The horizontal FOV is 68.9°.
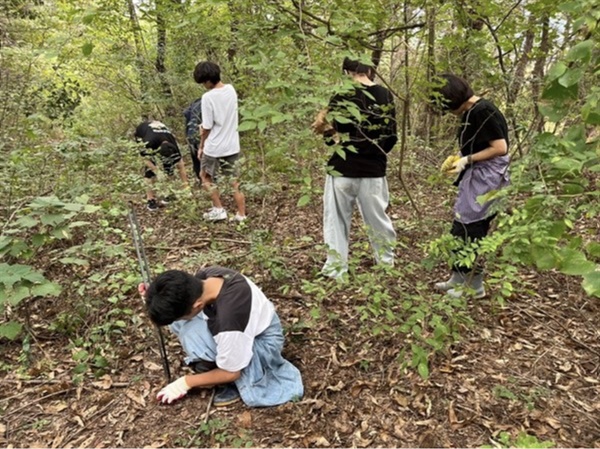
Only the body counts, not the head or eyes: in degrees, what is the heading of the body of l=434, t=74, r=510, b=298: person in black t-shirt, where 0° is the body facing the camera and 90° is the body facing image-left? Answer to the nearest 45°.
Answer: approximately 90°

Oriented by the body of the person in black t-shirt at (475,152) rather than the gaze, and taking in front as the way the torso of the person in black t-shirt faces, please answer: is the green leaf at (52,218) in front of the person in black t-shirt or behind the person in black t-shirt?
in front

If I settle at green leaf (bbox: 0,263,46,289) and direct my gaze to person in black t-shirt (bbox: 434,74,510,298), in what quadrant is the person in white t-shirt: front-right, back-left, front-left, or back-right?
front-left

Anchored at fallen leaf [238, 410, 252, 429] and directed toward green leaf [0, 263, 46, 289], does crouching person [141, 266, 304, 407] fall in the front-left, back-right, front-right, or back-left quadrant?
front-right

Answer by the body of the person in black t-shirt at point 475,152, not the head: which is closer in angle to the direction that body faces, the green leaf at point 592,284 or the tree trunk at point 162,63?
the tree trunk

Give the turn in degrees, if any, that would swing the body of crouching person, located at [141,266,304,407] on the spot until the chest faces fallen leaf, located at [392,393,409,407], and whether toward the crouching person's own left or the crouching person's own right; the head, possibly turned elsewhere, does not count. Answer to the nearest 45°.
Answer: approximately 180°

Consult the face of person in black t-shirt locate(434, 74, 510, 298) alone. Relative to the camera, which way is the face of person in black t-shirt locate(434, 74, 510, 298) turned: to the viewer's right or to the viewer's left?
to the viewer's left

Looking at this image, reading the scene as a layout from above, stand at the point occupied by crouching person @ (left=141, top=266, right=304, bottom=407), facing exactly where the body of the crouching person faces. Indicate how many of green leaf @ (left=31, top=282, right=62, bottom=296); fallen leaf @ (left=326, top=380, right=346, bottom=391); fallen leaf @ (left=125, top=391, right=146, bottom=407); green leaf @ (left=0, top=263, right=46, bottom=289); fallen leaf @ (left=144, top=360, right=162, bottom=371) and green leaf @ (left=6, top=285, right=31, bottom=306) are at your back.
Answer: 1

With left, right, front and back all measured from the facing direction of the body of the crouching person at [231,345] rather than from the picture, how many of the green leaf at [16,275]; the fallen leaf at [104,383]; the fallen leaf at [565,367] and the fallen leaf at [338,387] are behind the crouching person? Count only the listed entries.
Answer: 2

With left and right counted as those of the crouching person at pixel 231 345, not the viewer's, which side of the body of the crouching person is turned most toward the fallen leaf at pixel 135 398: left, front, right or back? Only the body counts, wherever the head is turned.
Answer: front

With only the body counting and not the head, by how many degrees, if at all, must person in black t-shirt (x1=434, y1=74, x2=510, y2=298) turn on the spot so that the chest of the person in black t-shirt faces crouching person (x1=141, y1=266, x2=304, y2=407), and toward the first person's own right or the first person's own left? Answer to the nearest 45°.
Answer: approximately 45° to the first person's own left

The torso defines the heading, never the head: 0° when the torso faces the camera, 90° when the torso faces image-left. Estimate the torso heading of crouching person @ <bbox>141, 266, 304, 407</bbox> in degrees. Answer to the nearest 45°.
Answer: approximately 90°

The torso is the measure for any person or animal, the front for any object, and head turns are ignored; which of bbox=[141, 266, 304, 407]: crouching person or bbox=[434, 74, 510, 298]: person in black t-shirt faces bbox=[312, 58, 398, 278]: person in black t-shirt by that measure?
bbox=[434, 74, 510, 298]: person in black t-shirt

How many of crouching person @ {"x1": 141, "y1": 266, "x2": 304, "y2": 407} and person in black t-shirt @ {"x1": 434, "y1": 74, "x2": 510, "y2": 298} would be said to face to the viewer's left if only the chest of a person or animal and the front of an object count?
2

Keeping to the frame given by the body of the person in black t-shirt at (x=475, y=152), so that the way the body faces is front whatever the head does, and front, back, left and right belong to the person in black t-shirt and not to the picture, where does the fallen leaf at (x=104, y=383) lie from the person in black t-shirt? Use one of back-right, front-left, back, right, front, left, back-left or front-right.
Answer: front-left

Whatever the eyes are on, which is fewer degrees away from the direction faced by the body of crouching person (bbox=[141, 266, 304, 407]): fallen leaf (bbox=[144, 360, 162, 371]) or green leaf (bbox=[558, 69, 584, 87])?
the fallen leaf

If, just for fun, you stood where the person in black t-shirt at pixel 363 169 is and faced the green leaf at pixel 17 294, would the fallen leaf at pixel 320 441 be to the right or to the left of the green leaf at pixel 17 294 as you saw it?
left

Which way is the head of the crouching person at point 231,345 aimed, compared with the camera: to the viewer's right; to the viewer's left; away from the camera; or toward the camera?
to the viewer's left
